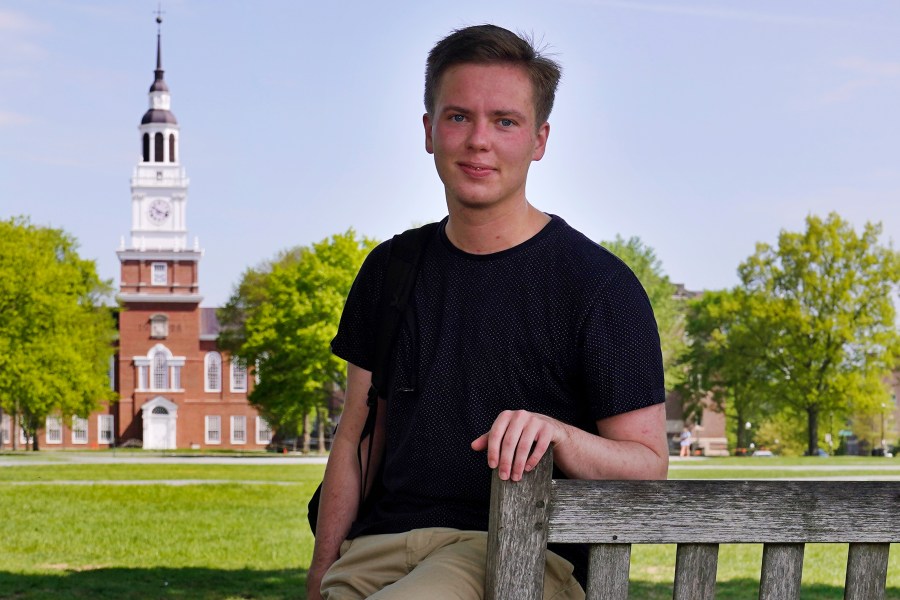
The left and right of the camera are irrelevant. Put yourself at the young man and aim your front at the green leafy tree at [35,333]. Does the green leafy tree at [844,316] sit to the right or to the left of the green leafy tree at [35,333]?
right

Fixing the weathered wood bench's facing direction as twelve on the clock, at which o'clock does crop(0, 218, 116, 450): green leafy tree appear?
The green leafy tree is roughly at 11 o'clock from the weathered wood bench.

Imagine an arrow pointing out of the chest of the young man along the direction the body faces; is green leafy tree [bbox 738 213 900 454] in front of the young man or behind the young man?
behind

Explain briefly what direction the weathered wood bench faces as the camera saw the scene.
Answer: facing away from the viewer

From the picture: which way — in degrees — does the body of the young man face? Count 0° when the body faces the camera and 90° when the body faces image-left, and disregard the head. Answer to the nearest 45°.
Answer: approximately 0°

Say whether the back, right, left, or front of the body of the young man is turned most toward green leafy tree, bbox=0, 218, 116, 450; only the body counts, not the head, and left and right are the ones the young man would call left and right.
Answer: back

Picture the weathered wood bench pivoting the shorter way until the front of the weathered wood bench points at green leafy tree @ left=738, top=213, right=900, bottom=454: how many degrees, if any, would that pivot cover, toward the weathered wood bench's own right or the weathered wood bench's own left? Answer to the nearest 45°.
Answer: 0° — it already faces it
